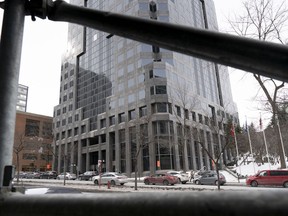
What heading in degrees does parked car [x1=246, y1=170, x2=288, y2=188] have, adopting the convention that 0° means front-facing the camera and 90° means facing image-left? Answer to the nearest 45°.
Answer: approximately 90°

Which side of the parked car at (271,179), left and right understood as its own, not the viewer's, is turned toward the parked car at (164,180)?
front
